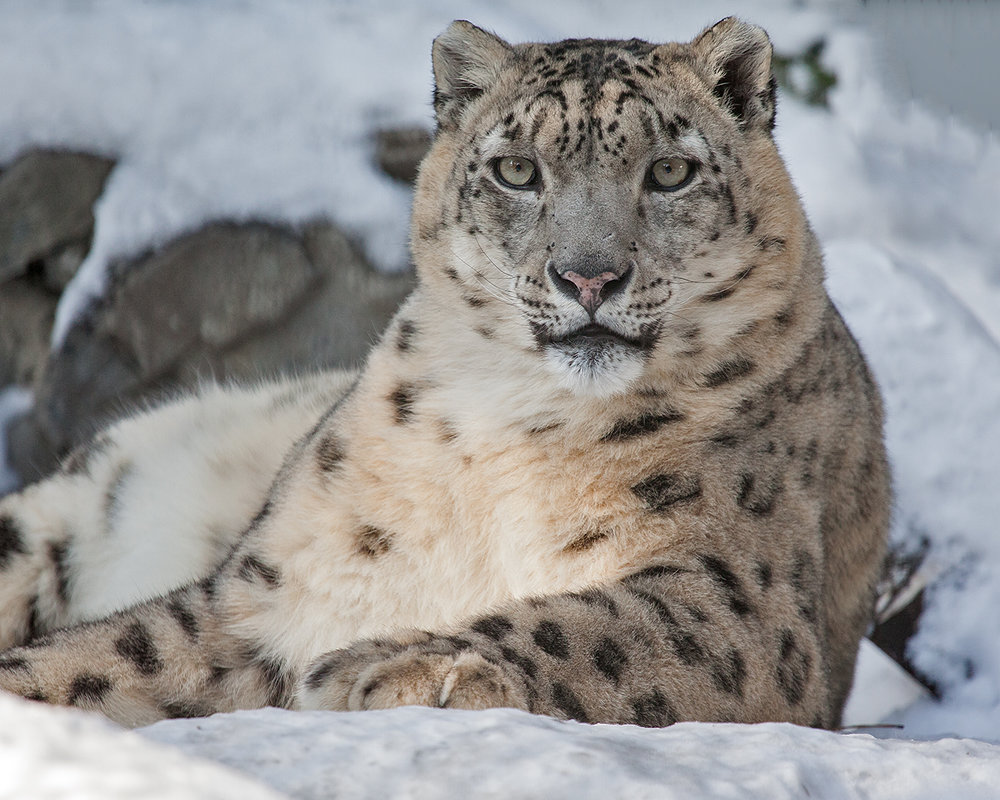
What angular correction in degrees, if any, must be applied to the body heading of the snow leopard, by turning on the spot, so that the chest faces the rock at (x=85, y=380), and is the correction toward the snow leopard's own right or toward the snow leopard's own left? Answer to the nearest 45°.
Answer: approximately 135° to the snow leopard's own right

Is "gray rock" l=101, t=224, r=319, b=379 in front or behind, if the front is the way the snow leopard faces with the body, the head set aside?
behind

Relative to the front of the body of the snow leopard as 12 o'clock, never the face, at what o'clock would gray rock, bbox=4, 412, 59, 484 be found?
The gray rock is roughly at 5 o'clock from the snow leopard.

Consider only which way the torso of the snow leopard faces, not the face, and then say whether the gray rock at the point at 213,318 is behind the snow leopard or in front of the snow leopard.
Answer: behind

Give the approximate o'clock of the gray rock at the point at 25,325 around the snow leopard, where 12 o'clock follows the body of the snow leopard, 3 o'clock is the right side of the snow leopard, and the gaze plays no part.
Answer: The gray rock is roughly at 5 o'clock from the snow leopard.

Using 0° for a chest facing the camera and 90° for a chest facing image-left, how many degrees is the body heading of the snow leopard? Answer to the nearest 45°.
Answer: approximately 0°

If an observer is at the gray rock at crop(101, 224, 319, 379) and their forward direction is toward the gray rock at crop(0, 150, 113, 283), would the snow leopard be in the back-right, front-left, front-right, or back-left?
back-left

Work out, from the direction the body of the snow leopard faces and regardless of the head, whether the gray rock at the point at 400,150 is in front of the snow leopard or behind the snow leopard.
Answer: behind

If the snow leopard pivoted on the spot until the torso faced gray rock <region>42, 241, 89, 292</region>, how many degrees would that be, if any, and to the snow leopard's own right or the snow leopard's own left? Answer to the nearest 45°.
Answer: approximately 135° to the snow leopard's own right
